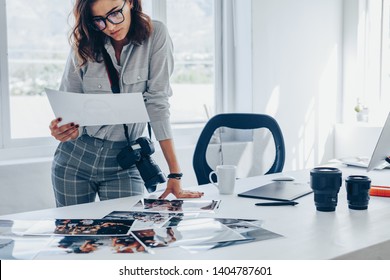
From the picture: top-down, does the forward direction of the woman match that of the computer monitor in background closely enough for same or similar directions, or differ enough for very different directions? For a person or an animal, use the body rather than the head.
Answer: very different directions

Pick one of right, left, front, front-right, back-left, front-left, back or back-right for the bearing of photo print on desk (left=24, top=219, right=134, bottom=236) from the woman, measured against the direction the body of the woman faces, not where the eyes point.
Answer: front

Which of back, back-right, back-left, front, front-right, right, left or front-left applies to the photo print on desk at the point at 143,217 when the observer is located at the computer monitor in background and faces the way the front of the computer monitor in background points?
left

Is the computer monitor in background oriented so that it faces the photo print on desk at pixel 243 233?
no

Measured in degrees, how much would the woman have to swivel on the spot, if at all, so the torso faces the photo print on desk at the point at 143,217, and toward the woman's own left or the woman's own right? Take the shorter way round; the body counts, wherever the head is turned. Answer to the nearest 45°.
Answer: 0° — they already face it

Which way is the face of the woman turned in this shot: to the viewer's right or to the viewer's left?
to the viewer's left

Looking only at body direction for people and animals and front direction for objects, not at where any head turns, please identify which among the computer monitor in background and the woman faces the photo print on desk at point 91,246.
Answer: the woman

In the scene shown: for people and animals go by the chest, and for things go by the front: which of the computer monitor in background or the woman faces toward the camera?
the woman

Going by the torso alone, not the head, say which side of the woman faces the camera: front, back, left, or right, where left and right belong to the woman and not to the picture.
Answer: front

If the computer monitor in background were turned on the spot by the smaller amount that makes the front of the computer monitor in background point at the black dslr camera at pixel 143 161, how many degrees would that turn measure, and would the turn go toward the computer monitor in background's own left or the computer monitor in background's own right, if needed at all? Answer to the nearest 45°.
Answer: approximately 45° to the computer monitor in background's own left

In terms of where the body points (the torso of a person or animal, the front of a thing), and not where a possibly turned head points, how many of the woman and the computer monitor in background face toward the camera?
1

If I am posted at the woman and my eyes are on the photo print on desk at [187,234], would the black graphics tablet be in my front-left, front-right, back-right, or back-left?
front-left

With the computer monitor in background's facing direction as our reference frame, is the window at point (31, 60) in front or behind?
in front

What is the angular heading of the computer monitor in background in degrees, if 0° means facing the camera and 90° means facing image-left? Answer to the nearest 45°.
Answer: approximately 135°
